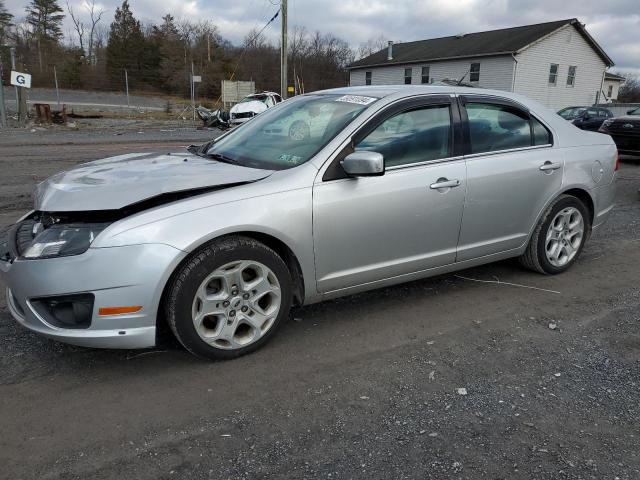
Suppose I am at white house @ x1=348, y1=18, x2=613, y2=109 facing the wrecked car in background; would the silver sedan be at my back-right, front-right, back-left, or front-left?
front-left

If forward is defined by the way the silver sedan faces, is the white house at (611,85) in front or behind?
behind

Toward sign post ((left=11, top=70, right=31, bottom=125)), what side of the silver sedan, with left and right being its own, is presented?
right

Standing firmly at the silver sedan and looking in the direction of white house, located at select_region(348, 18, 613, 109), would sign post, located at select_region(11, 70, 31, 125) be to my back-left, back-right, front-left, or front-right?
front-left

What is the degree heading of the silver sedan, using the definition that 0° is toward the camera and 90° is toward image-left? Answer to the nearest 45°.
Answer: approximately 45°

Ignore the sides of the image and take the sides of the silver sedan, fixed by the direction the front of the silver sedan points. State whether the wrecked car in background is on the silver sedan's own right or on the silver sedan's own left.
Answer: on the silver sedan's own right

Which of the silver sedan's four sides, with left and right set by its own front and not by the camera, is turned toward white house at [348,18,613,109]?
back
